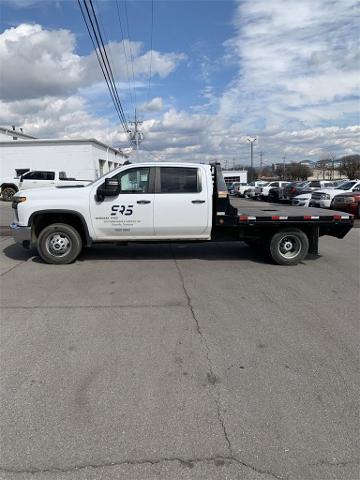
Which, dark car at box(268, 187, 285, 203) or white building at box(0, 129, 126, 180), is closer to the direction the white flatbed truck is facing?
the white building

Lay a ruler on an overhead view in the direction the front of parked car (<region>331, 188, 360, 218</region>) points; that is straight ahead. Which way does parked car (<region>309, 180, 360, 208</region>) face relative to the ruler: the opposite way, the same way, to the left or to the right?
the same way

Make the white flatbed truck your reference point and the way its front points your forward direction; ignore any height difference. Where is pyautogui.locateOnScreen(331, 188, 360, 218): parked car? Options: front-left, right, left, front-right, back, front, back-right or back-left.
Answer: back-right

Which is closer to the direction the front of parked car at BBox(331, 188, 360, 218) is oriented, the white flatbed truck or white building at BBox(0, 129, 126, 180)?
the white flatbed truck

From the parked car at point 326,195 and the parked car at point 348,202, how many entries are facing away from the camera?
0

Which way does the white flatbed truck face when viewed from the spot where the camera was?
facing to the left of the viewer

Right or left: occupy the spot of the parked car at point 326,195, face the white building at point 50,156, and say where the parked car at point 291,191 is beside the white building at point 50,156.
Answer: right

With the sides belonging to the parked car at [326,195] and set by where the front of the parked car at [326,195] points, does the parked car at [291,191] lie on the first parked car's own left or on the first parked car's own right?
on the first parked car's own right

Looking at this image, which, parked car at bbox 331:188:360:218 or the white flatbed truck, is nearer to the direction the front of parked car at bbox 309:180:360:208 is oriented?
the white flatbed truck

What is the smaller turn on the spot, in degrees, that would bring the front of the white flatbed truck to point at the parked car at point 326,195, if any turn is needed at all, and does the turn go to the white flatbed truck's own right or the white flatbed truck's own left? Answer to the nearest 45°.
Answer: approximately 135° to the white flatbed truck's own right

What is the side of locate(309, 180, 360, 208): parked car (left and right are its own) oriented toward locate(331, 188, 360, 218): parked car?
left

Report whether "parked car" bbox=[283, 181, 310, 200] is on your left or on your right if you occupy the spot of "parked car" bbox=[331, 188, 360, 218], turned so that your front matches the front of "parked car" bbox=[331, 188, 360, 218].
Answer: on your right

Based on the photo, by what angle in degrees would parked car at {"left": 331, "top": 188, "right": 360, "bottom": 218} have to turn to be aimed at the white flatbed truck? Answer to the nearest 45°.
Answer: approximately 45° to its left

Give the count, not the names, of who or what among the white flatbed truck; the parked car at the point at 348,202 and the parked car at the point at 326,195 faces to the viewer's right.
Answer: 0

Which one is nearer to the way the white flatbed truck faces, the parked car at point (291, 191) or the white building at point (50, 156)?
the white building

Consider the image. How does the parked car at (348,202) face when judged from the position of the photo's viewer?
facing the viewer and to the left of the viewer

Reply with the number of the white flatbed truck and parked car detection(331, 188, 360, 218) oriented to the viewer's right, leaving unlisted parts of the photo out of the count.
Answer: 0

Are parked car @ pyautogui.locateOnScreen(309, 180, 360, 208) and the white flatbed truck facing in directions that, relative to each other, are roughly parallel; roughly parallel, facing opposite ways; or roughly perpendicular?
roughly parallel
